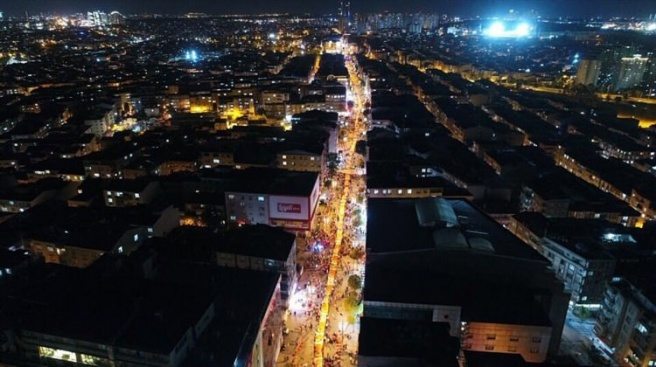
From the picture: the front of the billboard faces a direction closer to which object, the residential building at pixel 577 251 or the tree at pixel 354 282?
the tree

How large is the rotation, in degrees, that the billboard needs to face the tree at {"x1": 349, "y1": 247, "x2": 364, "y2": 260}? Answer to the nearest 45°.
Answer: approximately 45° to its left

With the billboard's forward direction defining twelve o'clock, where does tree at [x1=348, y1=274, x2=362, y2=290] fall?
The tree is roughly at 11 o'clock from the billboard.

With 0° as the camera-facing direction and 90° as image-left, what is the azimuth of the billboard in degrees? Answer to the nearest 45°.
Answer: approximately 0°

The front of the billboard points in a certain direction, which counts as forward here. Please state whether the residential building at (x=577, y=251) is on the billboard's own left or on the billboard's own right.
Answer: on the billboard's own left

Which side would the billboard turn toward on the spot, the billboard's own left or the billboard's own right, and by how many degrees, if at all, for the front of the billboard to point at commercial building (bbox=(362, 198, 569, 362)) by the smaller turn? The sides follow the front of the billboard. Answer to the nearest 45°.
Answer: approximately 45° to the billboard's own left
